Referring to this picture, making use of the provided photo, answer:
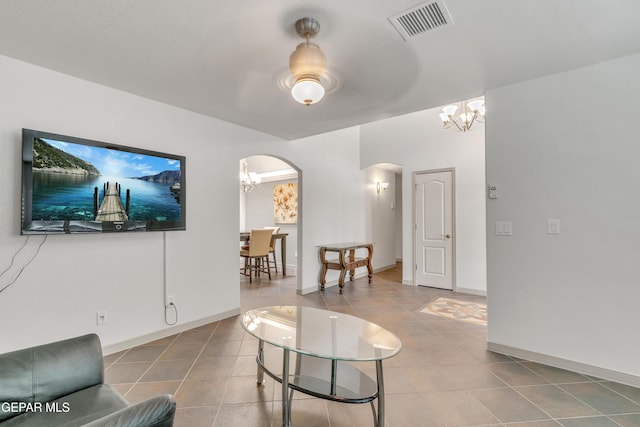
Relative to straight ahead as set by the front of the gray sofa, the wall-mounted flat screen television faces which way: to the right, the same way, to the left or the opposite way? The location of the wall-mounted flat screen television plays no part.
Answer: the same way

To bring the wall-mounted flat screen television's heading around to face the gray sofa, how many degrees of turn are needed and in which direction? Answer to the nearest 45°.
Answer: approximately 45° to its right

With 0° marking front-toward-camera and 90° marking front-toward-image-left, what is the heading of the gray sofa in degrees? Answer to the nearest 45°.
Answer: approximately 315°

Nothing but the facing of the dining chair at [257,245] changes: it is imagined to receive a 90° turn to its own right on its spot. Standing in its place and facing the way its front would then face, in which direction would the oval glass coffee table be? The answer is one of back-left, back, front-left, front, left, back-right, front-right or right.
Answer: back-right

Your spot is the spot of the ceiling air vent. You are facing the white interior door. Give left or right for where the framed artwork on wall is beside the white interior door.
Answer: left

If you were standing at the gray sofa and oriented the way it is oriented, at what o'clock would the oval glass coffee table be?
The oval glass coffee table is roughly at 11 o'clock from the gray sofa.

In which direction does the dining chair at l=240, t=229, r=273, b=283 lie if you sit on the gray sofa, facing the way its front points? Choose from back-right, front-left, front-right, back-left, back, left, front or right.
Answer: left

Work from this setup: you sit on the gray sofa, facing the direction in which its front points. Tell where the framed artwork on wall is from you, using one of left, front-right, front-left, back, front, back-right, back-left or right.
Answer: left

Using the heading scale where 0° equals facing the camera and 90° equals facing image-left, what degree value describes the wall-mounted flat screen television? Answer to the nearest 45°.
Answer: approximately 315°

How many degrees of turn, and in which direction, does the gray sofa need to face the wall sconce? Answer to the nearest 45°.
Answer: approximately 90° to its left

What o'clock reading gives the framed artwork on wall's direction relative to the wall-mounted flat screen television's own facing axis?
The framed artwork on wall is roughly at 9 o'clock from the wall-mounted flat screen television.

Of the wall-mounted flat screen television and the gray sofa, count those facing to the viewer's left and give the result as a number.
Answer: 0

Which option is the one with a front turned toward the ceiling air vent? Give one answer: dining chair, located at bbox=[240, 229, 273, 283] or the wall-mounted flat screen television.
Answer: the wall-mounted flat screen television

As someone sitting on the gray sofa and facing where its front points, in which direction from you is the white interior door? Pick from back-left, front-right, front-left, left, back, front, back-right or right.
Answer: front-left

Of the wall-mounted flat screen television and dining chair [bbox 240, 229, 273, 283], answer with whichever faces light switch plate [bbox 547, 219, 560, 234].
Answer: the wall-mounted flat screen television

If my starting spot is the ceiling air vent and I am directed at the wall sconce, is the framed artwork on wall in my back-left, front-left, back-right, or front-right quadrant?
front-left

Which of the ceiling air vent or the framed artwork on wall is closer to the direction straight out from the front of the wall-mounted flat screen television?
the ceiling air vent
